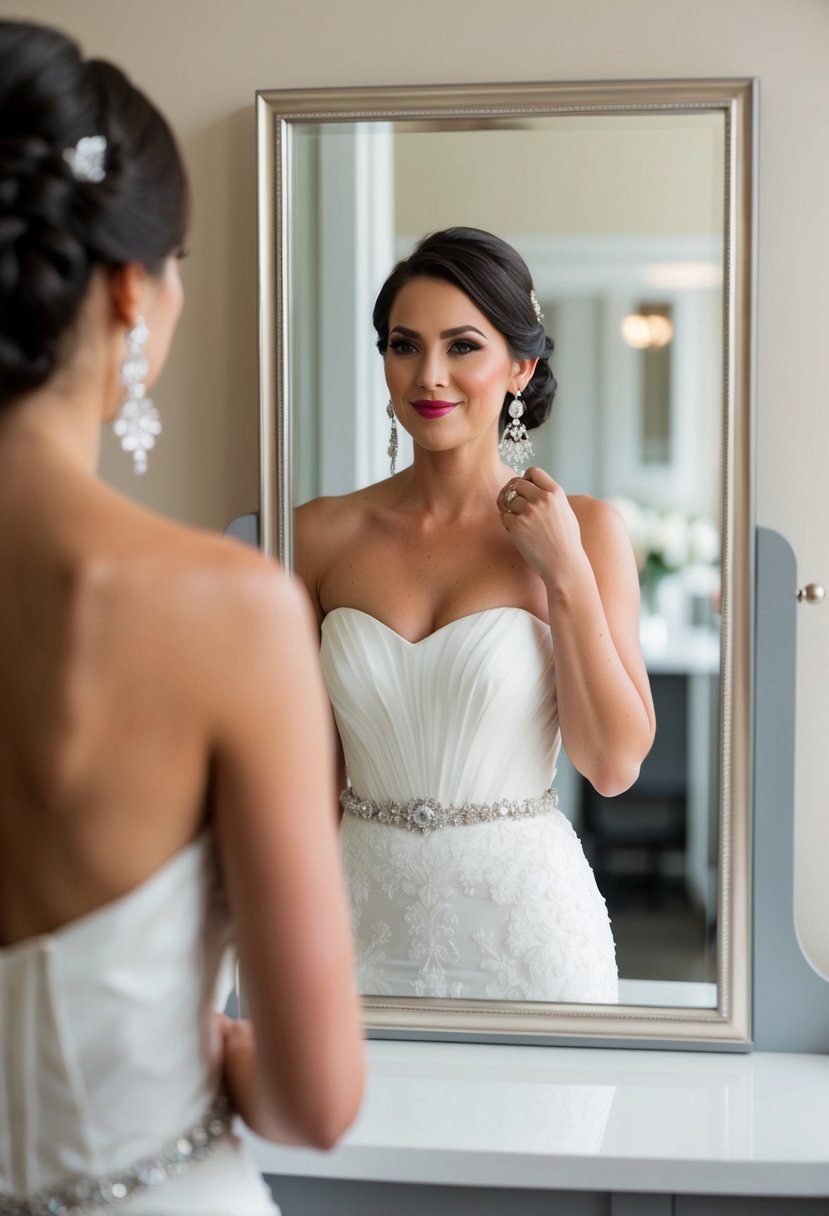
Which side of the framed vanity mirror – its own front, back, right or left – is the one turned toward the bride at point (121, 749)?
front

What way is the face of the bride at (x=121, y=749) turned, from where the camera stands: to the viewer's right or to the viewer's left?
to the viewer's right

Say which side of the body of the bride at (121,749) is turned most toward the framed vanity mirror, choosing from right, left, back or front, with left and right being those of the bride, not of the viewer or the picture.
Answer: front

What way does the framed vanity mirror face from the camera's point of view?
toward the camera

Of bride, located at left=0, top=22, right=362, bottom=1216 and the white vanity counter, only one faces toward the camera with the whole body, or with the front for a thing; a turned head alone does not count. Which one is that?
the white vanity counter

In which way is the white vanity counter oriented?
toward the camera

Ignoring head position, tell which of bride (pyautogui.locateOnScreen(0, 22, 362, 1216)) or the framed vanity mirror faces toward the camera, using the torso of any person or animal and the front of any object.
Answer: the framed vanity mirror

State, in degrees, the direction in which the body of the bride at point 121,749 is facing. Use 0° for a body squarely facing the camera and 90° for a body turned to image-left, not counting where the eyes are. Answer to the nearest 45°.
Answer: approximately 225°

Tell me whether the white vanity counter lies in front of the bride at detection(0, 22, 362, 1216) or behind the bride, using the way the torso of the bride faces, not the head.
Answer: in front
